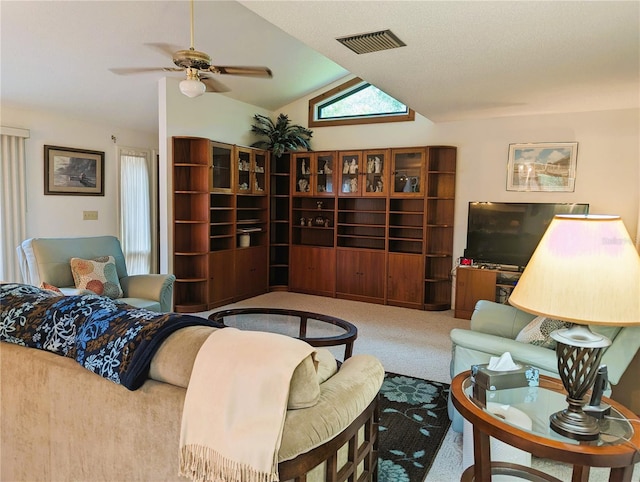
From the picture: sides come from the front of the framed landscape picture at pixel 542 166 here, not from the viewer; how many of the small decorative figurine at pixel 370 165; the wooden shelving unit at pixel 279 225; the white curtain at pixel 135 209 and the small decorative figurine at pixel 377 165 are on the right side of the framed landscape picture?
4

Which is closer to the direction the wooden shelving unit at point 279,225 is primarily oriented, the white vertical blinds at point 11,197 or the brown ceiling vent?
the brown ceiling vent

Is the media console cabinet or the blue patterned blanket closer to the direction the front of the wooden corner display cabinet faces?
the blue patterned blanket

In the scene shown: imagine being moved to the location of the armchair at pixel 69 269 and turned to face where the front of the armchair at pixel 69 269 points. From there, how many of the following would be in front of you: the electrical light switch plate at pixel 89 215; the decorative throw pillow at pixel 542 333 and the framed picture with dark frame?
1

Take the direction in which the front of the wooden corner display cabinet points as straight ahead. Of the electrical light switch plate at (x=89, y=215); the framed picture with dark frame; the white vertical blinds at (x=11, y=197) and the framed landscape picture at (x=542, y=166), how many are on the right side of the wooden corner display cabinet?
3

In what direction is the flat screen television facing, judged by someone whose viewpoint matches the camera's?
facing the viewer and to the left of the viewer

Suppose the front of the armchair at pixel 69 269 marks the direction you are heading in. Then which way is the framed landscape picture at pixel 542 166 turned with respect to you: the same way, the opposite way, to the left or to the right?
to the right

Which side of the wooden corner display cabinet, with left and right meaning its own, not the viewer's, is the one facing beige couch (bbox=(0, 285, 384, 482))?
front

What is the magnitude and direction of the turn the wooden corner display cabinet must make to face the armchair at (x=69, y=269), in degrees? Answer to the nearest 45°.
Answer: approximately 45° to its right

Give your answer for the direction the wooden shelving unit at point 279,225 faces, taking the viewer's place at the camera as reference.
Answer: facing the viewer

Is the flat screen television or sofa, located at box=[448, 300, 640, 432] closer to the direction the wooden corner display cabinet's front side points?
the sofa

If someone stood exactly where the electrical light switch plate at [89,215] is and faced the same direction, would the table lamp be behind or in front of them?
in front

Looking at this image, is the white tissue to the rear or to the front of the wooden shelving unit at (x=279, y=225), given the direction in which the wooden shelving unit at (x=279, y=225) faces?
to the front

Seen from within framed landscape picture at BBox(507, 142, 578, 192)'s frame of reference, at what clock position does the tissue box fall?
The tissue box is roughly at 12 o'clock from the framed landscape picture.

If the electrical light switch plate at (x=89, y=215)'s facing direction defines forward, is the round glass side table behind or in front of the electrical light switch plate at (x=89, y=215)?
in front

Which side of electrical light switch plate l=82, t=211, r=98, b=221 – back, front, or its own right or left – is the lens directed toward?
front

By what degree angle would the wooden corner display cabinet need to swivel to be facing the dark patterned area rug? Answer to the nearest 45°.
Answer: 0° — it already faces it

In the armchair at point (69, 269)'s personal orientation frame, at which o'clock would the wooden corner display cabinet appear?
The wooden corner display cabinet is roughly at 10 o'clock from the armchair.

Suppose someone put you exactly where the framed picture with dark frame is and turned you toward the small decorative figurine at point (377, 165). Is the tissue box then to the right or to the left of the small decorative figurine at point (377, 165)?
right

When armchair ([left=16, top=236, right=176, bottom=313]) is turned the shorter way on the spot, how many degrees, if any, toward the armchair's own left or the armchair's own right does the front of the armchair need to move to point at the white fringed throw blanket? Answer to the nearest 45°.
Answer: approximately 45° to the armchair's own right

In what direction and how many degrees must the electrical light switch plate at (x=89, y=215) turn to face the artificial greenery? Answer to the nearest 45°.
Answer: approximately 90° to its left

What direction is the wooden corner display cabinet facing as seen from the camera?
toward the camera
